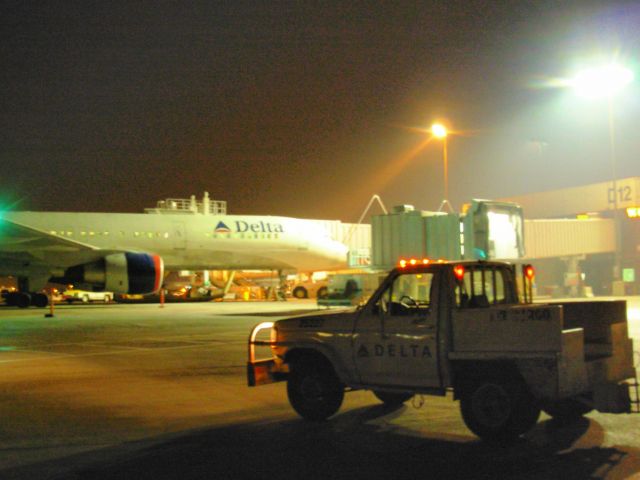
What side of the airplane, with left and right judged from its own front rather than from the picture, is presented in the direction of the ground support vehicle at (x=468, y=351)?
right

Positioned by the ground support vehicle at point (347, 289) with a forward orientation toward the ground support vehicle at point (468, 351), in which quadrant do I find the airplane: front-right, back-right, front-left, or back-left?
back-right

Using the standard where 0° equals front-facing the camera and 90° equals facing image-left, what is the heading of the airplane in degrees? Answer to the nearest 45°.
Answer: approximately 270°

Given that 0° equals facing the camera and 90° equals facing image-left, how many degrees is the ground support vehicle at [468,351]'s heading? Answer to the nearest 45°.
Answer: approximately 135°
